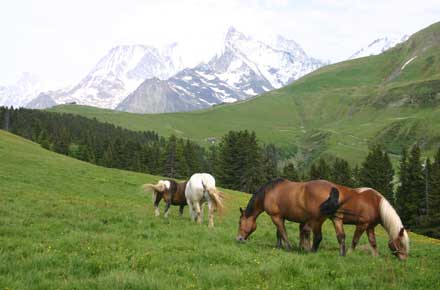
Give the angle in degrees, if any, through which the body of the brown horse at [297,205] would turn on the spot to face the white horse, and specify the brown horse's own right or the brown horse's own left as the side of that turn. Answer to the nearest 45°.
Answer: approximately 45° to the brown horse's own right

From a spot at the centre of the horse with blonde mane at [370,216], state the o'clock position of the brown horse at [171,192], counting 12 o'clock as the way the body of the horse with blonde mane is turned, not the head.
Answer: The brown horse is roughly at 7 o'clock from the horse with blonde mane.

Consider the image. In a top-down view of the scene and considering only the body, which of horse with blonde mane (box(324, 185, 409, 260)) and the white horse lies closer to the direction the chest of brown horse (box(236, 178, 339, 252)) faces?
the white horse

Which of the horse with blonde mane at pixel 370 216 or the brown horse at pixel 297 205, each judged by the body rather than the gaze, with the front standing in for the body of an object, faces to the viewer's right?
the horse with blonde mane

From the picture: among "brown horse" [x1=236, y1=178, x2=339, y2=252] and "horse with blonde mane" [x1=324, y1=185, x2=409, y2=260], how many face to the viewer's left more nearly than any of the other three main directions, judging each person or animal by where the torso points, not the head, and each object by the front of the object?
1

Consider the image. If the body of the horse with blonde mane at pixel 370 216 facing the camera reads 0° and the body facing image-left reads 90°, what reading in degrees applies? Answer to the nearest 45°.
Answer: approximately 270°

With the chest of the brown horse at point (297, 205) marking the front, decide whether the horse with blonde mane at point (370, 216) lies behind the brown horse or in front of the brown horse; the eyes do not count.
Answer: behind

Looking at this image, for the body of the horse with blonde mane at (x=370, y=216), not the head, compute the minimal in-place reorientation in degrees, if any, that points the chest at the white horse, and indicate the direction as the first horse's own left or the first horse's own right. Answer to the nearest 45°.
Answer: approximately 135° to the first horse's own left

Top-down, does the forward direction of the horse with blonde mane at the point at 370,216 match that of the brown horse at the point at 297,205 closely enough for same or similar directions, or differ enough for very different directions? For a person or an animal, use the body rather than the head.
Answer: very different directions

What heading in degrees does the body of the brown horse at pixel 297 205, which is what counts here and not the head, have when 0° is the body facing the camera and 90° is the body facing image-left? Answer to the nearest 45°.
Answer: approximately 90°
